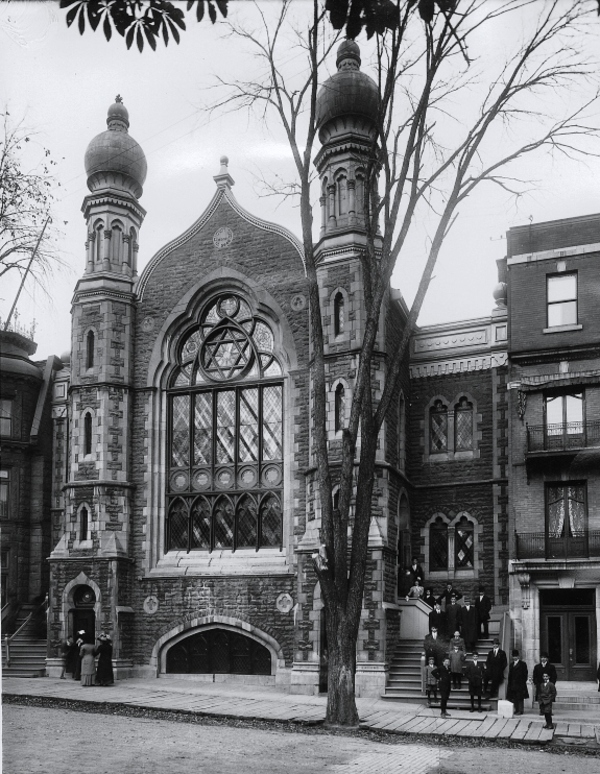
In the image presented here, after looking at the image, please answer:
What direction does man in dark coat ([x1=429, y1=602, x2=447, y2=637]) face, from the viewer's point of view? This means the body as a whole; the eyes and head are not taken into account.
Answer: toward the camera

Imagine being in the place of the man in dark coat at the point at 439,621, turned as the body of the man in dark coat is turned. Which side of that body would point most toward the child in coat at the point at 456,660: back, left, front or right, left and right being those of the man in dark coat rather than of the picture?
front

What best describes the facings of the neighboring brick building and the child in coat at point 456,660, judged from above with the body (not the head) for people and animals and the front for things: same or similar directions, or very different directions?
same or similar directions

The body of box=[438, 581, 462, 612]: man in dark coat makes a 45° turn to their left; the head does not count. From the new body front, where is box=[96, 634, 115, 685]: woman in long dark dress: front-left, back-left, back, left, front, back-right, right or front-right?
back-right

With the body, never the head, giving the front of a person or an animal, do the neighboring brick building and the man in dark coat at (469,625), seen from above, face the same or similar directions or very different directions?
same or similar directions

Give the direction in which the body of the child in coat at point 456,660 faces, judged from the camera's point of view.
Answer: toward the camera

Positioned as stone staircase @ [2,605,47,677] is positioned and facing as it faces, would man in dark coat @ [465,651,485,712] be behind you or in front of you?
in front

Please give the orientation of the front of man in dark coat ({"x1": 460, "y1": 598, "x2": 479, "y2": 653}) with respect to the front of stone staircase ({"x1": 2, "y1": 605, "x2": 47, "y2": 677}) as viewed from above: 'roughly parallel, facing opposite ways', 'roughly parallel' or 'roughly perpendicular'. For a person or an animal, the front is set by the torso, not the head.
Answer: roughly parallel

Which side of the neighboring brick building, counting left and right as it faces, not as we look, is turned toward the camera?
front

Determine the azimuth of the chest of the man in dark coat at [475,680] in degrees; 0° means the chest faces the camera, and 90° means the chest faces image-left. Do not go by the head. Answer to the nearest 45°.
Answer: approximately 0°

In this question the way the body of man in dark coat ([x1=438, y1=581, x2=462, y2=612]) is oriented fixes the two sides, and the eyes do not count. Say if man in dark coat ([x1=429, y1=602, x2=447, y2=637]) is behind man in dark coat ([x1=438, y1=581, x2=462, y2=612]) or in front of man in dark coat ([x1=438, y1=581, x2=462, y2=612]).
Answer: in front
